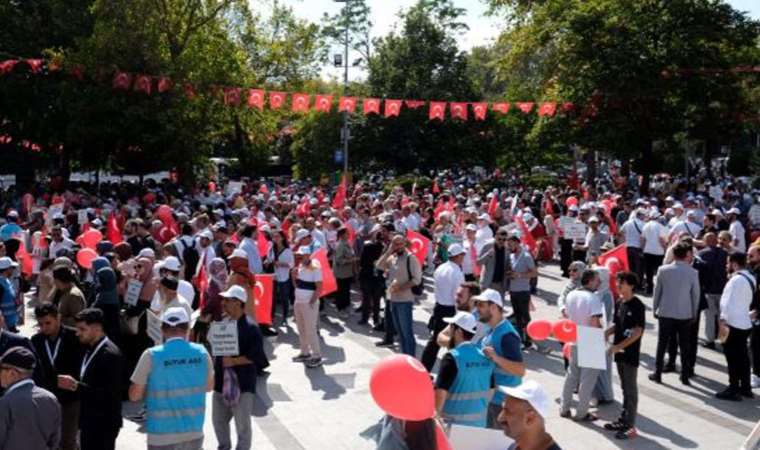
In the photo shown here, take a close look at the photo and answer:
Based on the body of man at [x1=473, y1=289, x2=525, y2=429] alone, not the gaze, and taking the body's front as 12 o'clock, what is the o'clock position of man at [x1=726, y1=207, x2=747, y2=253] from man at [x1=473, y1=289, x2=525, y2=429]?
man at [x1=726, y1=207, x2=747, y2=253] is roughly at 4 o'clock from man at [x1=473, y1=289, x2=525, y2=429].

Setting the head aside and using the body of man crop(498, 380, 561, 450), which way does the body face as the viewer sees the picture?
to the viewer's left

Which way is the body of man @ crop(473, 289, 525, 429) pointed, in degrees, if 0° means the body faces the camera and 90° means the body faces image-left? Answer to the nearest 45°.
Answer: approximately 90°

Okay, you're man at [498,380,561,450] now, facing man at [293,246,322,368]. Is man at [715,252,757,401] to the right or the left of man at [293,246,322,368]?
right

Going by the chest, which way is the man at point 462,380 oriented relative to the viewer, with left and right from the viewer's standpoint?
facing away from the viewer and to the left of the viewer

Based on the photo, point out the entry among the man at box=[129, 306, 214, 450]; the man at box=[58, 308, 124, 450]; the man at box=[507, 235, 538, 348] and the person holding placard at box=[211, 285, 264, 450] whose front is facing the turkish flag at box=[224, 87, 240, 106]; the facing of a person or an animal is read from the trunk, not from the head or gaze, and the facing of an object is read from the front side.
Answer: the man at box=[129, 306, 214, 450]

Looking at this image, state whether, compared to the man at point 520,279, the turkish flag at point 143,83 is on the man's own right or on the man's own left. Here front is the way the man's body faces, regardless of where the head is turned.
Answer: on the man's own right

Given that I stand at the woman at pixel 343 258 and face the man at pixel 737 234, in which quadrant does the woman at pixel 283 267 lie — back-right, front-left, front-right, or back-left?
back-right
